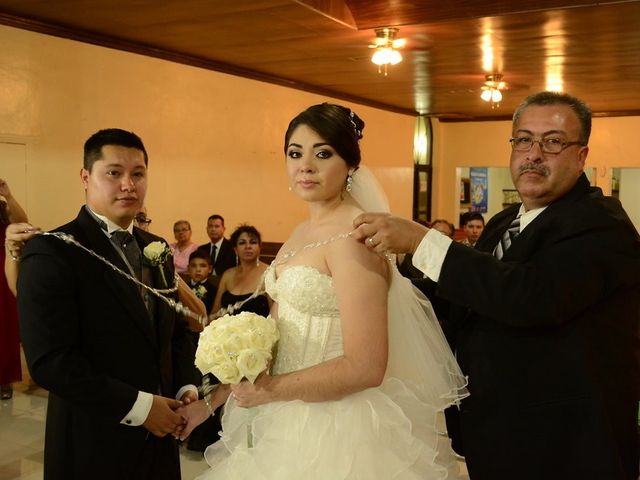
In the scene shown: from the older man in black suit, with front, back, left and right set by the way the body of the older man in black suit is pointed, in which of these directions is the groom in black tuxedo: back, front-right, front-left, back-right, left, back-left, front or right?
front-right

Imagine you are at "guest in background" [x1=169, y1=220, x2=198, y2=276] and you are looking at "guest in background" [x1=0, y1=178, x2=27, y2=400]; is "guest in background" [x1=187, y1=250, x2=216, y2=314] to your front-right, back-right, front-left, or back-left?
front-left

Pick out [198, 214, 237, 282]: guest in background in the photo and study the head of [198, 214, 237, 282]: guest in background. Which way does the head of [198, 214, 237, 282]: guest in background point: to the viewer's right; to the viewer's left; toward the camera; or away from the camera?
toward the camera

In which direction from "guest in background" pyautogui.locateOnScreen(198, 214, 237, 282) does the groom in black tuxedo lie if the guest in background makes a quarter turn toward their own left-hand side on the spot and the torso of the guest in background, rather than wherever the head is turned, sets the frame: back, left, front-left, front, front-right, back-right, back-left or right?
right

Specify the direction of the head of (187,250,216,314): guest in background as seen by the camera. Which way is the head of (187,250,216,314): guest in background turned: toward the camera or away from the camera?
toward the camera

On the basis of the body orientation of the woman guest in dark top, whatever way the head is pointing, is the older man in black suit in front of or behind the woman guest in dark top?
in front

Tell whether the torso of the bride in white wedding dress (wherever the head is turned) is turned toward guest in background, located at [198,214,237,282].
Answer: no

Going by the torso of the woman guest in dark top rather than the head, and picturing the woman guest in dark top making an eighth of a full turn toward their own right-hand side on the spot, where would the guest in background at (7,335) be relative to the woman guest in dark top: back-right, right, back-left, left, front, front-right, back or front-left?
front-right

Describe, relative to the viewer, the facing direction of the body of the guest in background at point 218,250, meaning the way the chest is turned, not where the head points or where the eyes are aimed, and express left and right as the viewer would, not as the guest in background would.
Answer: facing the viewer

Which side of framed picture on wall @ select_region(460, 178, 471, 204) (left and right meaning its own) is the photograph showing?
front

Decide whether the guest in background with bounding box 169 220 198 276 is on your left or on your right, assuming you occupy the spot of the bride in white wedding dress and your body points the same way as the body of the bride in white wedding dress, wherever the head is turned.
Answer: on your right

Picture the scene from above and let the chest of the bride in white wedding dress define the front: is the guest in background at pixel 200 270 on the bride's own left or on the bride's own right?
on the bride's own right

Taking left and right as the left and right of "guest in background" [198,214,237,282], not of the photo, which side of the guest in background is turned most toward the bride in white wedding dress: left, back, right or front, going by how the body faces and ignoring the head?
front

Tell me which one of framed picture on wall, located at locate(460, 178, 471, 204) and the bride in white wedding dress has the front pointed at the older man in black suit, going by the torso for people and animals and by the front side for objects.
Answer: the framed picture on wall

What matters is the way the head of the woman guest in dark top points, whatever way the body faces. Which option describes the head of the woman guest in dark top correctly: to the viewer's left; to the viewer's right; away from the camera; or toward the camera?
toward the camera

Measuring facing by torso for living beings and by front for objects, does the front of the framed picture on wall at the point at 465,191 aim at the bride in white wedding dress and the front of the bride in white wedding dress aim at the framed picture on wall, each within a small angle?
no

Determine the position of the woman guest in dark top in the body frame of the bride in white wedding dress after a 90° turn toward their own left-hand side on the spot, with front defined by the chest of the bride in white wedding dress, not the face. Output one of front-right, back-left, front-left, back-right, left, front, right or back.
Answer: back-left

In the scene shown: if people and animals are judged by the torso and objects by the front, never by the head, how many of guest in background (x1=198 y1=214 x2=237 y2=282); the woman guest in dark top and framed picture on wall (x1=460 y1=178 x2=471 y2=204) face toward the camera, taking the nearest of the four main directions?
3

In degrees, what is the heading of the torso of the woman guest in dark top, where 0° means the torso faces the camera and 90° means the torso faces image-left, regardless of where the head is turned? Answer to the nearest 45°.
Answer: approximately 0°
